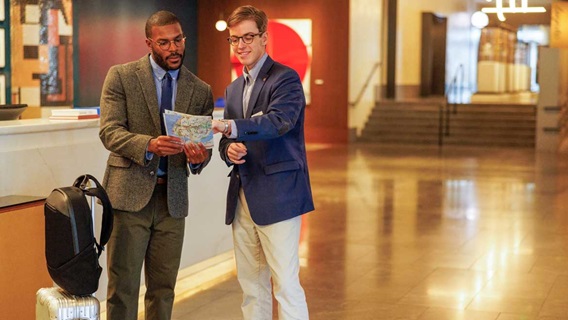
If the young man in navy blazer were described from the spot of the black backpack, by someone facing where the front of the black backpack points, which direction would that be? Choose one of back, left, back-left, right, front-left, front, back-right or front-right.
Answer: back-left

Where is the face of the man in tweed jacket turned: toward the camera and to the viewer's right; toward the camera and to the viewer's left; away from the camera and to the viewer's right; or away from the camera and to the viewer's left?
toward the camera and to the viewer's right

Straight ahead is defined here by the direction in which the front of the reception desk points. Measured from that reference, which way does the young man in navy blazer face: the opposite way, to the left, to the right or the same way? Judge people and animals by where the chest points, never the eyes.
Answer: to the right

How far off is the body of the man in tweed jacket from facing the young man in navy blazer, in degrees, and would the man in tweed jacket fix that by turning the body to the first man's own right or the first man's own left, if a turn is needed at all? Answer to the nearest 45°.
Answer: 0° — they already face them

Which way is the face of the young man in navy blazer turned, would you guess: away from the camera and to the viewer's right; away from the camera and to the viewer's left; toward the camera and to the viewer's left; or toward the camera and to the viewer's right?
toward the camera and to the viewer's left

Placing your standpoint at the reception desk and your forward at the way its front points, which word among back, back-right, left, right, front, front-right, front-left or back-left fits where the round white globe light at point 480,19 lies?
left

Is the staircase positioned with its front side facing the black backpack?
yes

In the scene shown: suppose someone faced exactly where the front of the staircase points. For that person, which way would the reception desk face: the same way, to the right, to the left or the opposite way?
to the left

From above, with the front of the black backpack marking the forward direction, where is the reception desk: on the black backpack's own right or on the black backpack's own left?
on the black backpack's own right
